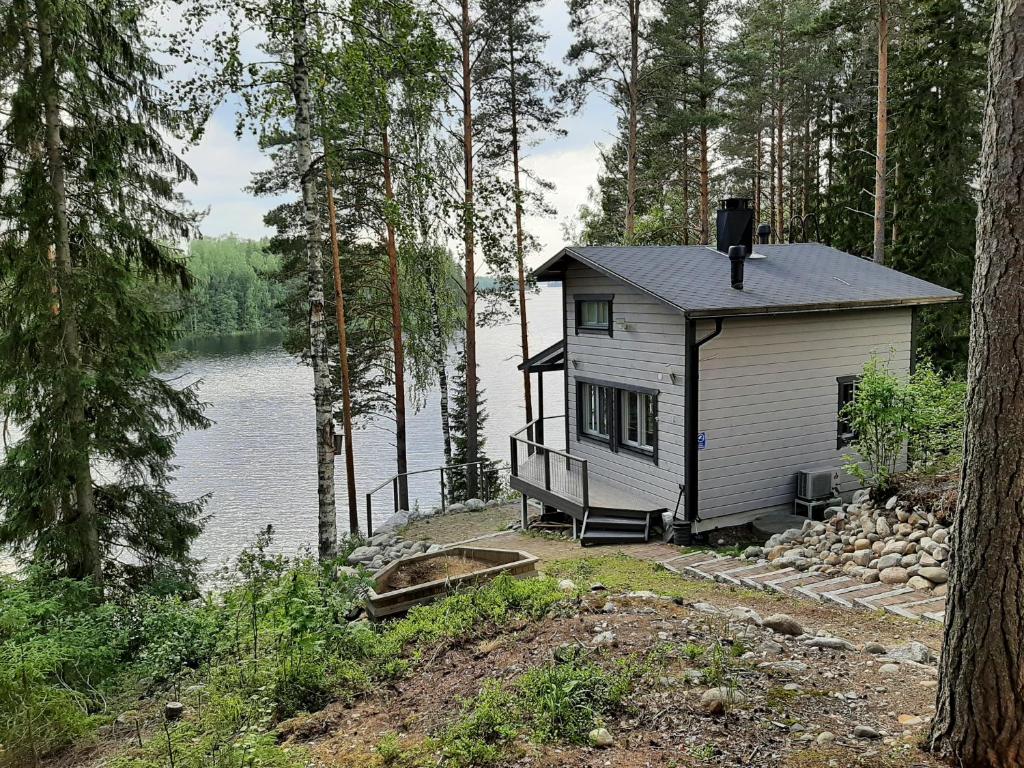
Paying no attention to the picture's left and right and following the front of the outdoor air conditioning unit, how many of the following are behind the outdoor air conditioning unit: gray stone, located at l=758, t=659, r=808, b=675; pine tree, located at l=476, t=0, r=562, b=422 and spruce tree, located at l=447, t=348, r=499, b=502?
2

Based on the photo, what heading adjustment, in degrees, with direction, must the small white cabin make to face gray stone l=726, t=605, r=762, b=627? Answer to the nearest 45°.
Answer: approximately 45° to its left

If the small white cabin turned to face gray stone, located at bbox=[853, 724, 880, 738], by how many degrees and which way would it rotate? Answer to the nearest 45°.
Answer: approximately 45° to its left

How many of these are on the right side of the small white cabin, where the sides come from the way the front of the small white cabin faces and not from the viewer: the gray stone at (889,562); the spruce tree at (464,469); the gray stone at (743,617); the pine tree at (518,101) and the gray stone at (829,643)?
2

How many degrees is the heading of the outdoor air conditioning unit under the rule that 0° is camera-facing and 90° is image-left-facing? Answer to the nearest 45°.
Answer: approximately 315°

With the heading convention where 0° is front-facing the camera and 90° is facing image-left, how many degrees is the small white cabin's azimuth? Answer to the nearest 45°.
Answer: approximately 45°

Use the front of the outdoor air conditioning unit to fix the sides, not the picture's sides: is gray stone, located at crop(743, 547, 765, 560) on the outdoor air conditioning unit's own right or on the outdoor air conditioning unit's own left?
on the outdoor air conditioning unit's own right

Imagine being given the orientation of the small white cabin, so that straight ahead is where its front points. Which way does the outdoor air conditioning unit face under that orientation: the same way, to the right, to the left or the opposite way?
to the left

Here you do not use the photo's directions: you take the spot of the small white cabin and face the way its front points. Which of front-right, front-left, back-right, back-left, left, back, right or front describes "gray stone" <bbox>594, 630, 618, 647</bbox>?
front-left

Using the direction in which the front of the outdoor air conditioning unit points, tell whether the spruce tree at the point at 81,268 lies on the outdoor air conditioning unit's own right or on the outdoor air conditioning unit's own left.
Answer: on the outdoor air conditioning unit's own right

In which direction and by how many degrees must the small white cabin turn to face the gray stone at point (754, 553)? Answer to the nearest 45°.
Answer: approximately 45° to its left

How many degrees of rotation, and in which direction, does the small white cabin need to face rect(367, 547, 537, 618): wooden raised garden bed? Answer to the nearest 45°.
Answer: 0° — it already faces it

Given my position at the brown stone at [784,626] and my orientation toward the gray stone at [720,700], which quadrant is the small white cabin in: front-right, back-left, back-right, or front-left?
back-right

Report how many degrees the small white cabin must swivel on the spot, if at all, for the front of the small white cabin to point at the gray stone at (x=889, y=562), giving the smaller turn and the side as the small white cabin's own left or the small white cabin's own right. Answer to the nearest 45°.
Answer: approximately 90° to the small white cabin's own left

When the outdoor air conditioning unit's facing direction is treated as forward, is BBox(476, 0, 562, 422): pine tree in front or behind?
behind
